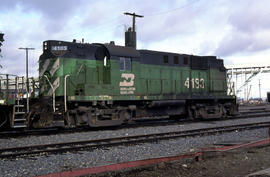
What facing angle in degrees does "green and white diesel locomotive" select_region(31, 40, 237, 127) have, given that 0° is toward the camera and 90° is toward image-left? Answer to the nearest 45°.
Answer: approximately 45°
